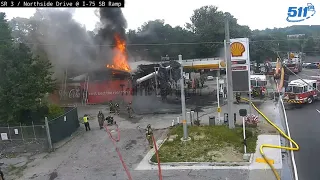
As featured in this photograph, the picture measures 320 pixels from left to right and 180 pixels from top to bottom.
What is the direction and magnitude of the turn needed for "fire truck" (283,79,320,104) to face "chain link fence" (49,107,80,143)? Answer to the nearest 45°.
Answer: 0° — it already faces it

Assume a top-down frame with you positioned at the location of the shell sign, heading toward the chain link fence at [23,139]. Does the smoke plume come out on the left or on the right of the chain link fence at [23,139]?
right

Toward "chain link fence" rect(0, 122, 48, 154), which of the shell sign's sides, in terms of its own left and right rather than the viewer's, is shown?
right

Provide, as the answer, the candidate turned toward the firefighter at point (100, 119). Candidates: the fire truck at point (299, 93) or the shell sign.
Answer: the fire truck

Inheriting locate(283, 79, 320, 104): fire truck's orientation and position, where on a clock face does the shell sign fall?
The shell sign is roughly at 11 o'clock from the fire truck.

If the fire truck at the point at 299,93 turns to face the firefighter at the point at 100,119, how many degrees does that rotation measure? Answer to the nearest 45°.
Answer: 0° — it already faces them

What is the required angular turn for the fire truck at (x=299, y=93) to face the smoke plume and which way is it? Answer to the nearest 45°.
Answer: approximately 45° to its right

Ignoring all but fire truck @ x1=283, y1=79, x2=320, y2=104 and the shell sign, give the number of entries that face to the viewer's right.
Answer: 0

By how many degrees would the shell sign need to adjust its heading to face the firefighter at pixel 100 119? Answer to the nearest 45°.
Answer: approximately 90° to its right

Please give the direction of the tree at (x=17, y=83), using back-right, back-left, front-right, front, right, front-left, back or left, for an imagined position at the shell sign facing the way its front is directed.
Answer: right

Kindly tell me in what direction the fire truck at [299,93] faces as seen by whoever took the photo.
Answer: facing the viewer and to the left of the viewer

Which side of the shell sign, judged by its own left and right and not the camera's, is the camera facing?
front

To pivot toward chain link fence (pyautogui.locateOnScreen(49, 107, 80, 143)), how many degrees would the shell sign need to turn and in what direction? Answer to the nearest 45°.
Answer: approximately 90° to its right

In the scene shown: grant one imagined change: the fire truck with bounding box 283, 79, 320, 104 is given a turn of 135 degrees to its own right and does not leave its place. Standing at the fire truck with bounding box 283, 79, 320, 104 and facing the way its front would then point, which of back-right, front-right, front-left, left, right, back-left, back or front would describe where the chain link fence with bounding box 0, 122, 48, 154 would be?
back-left

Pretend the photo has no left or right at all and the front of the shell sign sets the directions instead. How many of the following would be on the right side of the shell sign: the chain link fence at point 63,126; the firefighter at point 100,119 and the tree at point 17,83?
3
